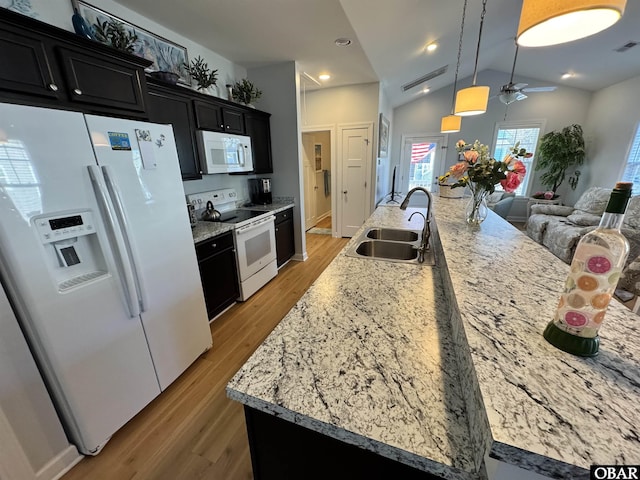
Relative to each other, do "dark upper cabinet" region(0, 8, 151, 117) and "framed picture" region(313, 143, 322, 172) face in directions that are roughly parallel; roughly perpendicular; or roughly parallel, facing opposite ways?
roughly perpendicular

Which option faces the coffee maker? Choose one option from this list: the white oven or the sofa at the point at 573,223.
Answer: the sofa

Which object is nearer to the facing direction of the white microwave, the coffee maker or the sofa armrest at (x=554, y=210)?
the sofa armrest

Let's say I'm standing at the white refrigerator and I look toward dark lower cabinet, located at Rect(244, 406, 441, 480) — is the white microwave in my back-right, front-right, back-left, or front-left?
back-left

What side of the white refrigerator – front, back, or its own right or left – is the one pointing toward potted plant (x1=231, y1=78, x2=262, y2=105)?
left

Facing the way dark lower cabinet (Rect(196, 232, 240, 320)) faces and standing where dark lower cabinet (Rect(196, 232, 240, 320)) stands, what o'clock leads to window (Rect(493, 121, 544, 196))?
The window is roughly at 10 o'clock from the dark lower cabinet.

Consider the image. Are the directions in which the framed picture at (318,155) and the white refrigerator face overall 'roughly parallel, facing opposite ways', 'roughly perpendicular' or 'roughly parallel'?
roughly perpendicular

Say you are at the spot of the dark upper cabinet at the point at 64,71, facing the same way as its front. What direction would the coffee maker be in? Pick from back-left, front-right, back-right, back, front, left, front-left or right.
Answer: left

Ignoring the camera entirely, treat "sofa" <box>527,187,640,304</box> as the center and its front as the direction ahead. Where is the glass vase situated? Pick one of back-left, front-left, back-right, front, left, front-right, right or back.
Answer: front-left

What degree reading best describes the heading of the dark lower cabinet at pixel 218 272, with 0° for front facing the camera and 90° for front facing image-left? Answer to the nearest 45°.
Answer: approximately 315°

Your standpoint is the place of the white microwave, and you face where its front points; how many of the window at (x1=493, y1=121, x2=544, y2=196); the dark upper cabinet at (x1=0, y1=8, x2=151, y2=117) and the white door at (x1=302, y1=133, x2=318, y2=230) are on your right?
1

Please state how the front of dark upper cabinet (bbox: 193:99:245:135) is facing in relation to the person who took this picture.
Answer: facing the viewer and to the right of the viewer

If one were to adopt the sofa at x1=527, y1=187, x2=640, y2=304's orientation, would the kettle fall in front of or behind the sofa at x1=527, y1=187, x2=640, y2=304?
in front
